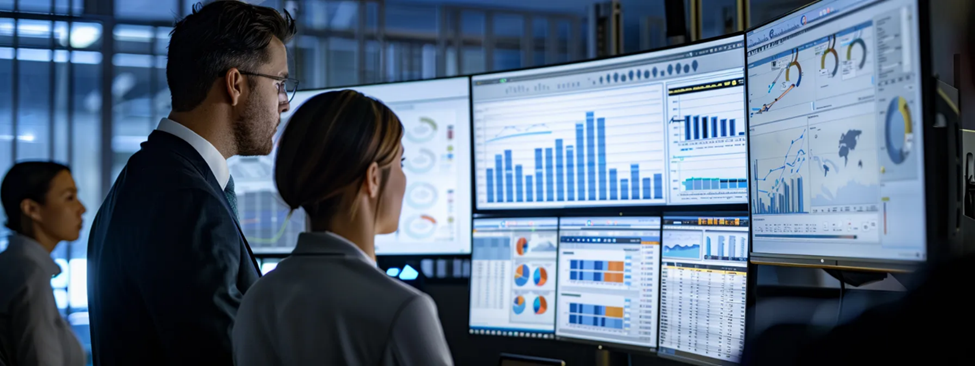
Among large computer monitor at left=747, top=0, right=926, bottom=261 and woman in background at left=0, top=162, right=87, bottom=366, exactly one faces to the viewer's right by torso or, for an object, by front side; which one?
the woman in background

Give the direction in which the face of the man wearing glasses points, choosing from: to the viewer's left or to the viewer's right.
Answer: to the viewer's right

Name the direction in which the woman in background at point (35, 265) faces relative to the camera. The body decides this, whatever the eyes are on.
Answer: to the viewer's right

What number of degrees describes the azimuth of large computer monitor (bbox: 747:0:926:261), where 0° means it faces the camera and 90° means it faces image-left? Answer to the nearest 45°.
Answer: approximately 45°

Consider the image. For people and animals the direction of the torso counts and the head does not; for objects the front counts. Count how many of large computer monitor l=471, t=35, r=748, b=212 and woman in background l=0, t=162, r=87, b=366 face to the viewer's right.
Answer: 1

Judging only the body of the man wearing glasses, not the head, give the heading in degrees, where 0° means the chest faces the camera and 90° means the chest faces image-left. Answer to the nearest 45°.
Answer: approximately 225°

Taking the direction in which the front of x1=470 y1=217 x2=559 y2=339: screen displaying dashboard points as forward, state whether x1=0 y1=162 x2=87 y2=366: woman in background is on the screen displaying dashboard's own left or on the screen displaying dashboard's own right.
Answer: on the screen displaying dashboard's own right

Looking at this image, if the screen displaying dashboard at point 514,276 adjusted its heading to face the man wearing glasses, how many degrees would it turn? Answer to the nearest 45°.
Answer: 0° — it already faces them

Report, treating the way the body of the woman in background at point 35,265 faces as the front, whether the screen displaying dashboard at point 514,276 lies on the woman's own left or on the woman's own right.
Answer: on the woman's own right

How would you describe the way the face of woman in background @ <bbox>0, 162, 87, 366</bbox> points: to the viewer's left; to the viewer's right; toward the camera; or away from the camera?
to the viewer's right
